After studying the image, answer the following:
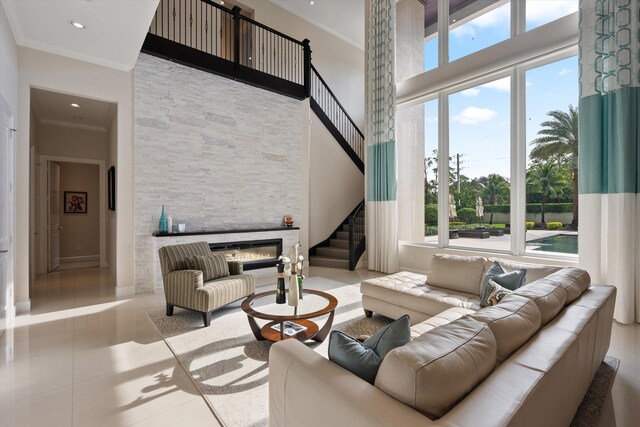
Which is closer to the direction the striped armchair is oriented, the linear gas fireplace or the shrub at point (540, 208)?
the shrub

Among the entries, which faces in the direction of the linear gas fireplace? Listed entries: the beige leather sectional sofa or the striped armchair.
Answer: the beige leather sectional sofa

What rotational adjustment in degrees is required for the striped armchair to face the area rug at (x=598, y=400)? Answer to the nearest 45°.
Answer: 0° — it already faces it

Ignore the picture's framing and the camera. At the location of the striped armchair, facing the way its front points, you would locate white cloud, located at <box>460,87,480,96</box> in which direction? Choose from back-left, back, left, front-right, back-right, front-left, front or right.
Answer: front-left

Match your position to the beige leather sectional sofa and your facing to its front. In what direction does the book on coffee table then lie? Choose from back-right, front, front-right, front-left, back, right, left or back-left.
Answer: front

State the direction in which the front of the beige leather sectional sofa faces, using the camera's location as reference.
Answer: facing away from the viewer and to the left of the viewer

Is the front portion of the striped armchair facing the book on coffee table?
yes

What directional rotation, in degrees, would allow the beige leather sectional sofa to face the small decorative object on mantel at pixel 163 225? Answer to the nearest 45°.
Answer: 0° — it already faces it

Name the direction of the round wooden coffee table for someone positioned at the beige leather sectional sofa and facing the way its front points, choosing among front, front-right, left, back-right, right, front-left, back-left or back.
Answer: front

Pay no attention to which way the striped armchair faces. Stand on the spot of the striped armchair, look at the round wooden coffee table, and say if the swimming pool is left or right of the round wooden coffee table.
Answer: left

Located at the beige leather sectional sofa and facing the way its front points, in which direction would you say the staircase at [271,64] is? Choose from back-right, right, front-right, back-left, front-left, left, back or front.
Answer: front

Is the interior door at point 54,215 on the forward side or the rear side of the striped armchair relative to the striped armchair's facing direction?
on the rear side

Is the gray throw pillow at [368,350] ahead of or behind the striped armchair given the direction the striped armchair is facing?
ahead
